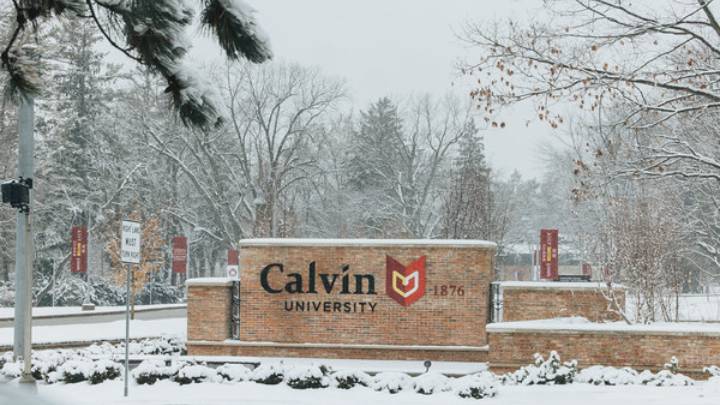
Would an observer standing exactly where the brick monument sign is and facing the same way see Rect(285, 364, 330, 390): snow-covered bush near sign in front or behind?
in front

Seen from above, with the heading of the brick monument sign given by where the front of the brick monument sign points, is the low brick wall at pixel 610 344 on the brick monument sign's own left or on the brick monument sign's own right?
on the brick monument sign's own left

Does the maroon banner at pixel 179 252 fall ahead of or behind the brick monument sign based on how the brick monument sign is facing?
behind

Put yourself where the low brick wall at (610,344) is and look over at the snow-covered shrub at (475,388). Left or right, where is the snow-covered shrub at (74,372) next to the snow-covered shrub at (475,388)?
right

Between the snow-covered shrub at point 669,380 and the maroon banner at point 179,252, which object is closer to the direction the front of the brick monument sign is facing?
the snow-covered shrub

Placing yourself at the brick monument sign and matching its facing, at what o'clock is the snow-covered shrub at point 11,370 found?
The snow-covered shrub is roughly at 2 o'clock from the brick monument sign.

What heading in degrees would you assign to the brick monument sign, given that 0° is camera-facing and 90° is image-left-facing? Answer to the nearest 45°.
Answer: approximately 0°

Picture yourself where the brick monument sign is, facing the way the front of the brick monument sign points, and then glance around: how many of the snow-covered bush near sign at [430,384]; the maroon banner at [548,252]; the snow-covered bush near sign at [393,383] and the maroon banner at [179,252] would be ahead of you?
2

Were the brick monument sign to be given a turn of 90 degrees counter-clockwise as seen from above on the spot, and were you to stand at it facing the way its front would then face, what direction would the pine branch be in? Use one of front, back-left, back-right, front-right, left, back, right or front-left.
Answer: right

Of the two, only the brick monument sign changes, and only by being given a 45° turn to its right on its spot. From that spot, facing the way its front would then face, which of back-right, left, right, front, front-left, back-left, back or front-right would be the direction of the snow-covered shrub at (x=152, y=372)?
front

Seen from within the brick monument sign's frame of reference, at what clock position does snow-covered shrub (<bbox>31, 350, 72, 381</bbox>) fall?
The snow-covered shrub is roughly at 2 o'clock from the brick monument sign.

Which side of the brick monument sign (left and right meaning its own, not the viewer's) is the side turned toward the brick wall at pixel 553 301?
left

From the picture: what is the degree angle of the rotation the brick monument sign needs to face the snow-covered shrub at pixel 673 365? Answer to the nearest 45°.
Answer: approximately 45° to its left

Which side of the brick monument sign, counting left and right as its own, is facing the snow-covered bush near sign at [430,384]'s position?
front

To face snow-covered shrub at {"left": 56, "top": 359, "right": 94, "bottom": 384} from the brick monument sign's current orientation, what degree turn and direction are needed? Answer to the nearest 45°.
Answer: approximately 45° to its right

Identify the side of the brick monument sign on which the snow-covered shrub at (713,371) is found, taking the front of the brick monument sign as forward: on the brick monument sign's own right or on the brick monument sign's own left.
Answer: on the brick monument sign's own left

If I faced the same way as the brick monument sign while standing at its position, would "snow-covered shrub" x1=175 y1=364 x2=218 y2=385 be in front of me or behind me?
in front
